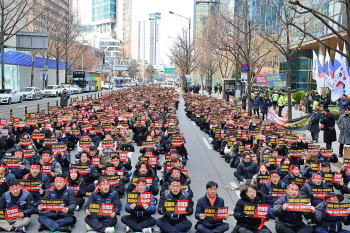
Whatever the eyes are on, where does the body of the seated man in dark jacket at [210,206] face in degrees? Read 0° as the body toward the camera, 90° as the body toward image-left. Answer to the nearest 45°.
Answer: approximately 0°

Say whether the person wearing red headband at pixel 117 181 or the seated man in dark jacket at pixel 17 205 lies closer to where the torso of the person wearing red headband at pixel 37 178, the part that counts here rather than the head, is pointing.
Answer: the seated man in dark jacket

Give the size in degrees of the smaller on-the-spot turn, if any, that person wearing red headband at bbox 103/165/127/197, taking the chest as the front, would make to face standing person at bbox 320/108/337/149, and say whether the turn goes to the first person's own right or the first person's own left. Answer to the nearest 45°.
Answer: approximately 135° to the first person's own left

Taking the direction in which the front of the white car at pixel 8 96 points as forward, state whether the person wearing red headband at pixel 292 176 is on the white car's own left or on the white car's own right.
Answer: on the white car's own left

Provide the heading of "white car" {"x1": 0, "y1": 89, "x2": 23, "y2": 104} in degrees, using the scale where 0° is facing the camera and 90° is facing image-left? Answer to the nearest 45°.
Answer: approximately 45°

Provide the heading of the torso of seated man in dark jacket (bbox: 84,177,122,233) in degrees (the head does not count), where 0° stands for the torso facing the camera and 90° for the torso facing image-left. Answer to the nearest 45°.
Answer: approximately 0°
